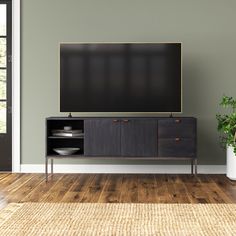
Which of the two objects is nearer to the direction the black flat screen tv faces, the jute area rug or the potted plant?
the jute area rug

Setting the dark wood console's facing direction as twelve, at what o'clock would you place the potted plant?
The potted plant is roughly at 9 o'clock from the dark wood console.

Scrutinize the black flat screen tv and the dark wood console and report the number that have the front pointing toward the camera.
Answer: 2

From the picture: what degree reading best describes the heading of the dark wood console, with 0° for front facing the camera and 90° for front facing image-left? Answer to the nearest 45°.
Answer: approximately 0°
